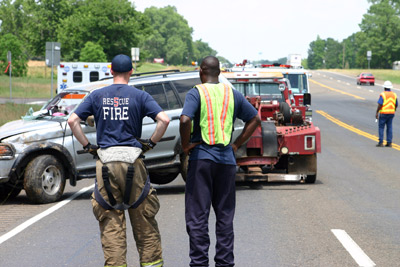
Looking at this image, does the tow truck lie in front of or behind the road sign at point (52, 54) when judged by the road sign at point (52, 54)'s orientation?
behind

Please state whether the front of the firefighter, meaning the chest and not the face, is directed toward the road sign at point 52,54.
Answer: yes

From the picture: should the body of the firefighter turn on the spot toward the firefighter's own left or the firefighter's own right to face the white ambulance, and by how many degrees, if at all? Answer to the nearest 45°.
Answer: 0° — they already face it

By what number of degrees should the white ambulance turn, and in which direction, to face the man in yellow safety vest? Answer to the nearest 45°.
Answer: approximately 180°

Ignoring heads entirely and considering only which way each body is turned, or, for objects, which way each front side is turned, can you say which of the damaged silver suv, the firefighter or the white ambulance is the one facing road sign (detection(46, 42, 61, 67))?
the firefighter

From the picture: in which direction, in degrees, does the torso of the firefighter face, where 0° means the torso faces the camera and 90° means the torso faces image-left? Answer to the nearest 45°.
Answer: approximately 180°

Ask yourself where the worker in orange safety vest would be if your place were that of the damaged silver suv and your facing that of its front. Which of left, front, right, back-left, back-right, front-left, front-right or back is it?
back

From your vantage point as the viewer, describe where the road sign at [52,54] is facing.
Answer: facing away from the viewer

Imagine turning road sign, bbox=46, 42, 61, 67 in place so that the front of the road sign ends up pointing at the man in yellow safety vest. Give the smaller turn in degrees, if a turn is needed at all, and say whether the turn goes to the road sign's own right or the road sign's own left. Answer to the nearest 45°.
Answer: approximately 180°

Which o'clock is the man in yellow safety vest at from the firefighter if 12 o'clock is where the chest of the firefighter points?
The man in yellow safety vest is roughly at 3 o'clock from the firefighter.
